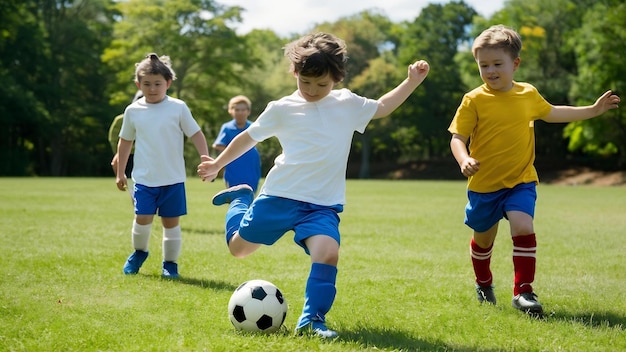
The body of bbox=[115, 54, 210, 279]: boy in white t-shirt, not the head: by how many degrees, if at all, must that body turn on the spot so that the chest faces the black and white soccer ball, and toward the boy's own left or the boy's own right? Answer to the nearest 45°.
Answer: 0° — they already face it

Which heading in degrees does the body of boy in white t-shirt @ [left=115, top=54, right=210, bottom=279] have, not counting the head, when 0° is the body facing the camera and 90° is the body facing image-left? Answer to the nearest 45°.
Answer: approximately 0°

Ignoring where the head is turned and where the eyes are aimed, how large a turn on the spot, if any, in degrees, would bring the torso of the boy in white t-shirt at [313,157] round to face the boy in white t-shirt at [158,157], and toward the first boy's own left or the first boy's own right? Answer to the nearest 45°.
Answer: approximately 135° to the first boy's own right

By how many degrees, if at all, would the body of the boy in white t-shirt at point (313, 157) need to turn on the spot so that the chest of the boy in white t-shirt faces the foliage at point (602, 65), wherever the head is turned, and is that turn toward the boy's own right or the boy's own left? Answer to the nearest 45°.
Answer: approximately 135° to the boy's own left

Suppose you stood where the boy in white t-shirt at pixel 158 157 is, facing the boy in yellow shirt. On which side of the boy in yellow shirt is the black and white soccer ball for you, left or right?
right

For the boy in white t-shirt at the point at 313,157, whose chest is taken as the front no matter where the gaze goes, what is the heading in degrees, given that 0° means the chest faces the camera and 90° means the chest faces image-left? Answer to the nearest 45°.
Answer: approximately 0°

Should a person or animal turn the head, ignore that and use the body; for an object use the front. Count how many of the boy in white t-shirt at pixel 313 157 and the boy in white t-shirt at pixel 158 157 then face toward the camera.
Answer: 2

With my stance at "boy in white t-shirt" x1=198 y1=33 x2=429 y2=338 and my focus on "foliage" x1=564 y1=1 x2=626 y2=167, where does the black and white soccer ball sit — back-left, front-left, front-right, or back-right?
back-left

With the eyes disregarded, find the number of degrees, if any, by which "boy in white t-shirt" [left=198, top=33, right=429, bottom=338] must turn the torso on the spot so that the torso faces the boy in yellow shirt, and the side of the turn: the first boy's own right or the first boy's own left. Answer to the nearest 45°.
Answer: approximately 135° to the first boy's own left

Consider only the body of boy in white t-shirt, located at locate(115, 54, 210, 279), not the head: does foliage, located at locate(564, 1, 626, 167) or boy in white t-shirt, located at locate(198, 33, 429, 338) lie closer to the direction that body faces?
the boy in white t-shirt
